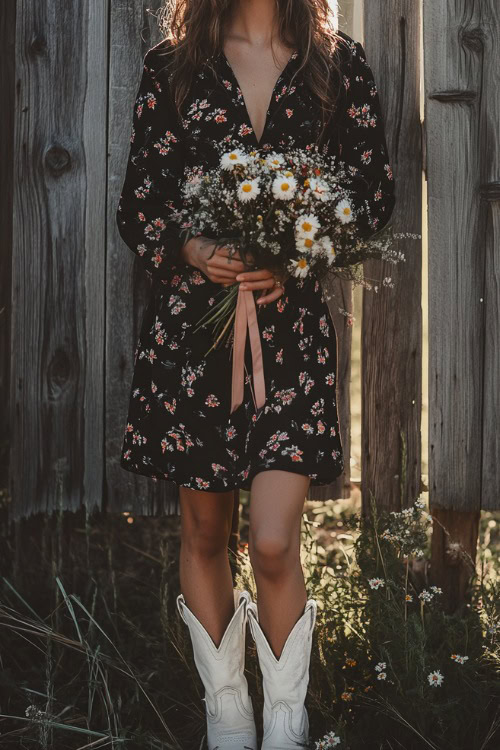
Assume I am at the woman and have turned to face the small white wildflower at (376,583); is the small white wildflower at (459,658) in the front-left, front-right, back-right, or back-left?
front-right

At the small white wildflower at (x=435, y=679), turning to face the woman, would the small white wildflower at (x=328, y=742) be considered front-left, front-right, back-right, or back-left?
front-left

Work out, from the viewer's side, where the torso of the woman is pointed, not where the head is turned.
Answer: toward the camera
